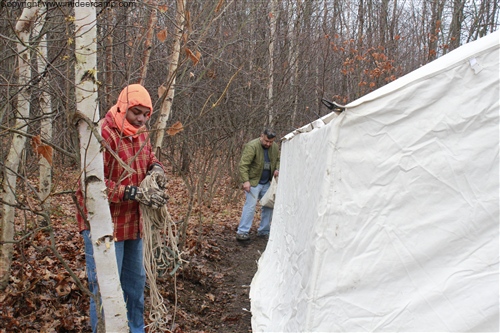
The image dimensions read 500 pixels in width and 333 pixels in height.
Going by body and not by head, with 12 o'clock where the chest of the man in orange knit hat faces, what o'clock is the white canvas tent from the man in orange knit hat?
The white canvas tent is roughly at 12 o'clock from the man in orange knit hat.

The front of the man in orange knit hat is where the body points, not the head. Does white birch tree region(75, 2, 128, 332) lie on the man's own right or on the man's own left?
on the man's own right

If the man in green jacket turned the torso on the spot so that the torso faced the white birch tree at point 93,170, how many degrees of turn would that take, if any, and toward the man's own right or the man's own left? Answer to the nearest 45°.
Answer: approximately 45° to the man's own right

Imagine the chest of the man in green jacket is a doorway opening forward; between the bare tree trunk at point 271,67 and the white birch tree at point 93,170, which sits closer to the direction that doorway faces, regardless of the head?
the white birch tree

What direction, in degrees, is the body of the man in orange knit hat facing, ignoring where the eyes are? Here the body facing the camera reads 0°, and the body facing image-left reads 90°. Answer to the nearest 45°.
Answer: approximately 315°

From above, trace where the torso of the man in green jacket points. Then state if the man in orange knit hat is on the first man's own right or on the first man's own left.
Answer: on the first man's own right

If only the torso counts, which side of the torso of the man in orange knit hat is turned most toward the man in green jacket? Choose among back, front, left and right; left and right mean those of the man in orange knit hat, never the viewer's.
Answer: left
